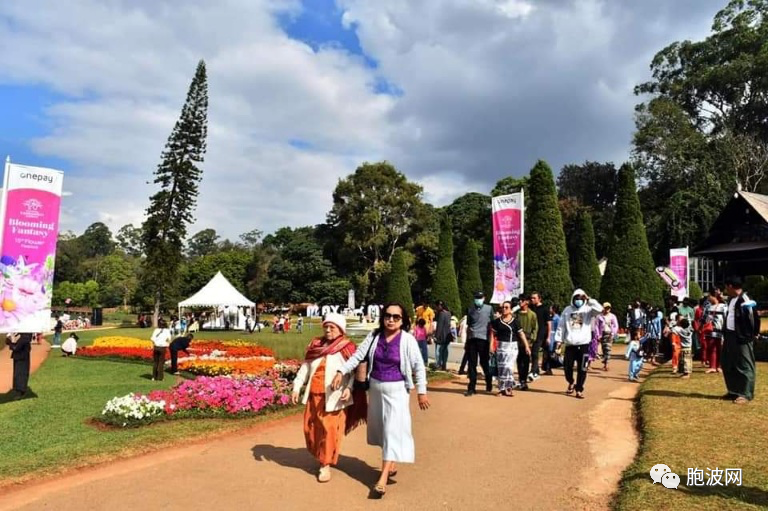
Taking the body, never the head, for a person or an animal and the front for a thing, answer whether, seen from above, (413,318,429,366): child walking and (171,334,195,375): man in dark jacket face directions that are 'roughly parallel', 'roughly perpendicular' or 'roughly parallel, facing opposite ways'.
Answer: roughly perpendicular

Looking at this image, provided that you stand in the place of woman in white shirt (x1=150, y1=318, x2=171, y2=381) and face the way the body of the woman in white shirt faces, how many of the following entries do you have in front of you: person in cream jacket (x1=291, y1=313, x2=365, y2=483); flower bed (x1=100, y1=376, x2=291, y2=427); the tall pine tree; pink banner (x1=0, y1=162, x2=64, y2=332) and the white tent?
2
